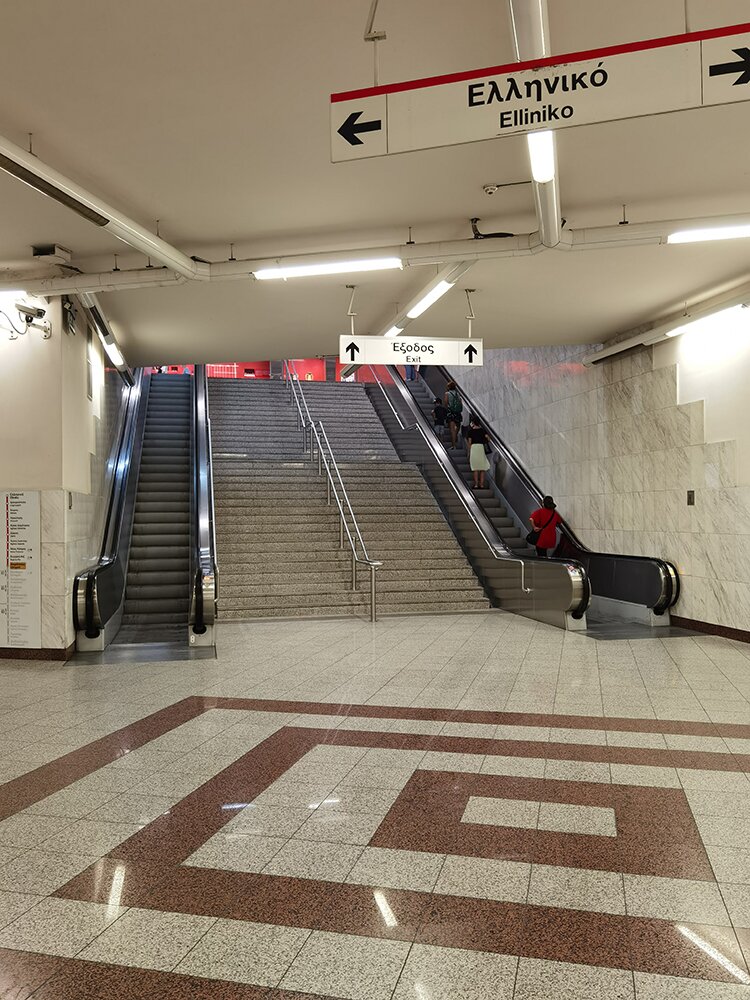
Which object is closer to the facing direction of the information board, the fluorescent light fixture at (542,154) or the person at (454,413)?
the fluorescent light fixture

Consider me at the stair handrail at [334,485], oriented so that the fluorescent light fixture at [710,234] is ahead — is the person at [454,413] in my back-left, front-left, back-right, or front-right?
back-left

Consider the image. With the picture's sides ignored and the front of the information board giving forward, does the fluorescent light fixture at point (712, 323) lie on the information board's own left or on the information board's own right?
on the information board's own left

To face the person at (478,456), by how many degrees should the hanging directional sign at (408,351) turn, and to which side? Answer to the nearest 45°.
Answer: approximately 180°

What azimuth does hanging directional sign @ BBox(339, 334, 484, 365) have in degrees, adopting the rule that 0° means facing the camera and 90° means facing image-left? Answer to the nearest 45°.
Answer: approximately 0°

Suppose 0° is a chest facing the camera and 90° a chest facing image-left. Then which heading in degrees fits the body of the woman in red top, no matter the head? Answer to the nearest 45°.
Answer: approximately 180°

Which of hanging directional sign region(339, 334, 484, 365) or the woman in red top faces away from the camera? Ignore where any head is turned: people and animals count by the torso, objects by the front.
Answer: the woman in red top

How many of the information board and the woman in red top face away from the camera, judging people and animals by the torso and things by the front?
1
